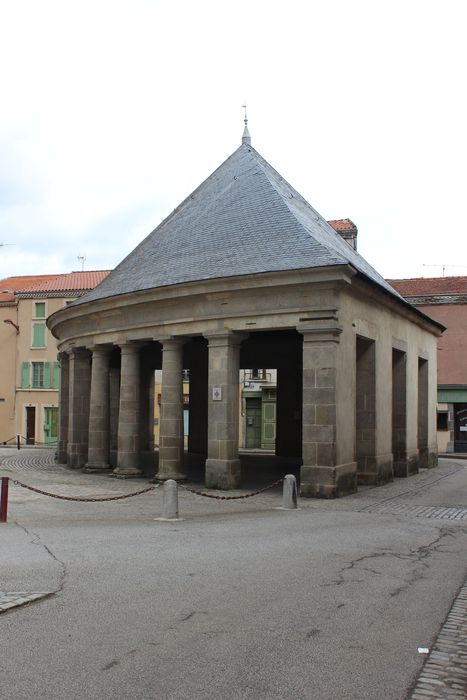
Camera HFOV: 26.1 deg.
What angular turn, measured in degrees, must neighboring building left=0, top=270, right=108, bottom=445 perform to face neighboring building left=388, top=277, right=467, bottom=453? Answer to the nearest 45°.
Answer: approximately 45° to its left

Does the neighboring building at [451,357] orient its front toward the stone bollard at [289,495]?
yes

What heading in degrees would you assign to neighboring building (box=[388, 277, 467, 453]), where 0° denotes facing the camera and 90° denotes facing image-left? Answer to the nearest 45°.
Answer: approximately 0°

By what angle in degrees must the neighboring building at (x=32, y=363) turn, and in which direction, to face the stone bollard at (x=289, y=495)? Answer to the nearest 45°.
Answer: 0° — it already faces it

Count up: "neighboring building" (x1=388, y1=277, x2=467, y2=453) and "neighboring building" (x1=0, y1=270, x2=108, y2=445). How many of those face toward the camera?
2

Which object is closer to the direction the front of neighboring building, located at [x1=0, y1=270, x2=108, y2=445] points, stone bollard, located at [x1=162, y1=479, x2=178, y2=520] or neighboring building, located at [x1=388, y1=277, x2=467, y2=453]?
the stone bollard

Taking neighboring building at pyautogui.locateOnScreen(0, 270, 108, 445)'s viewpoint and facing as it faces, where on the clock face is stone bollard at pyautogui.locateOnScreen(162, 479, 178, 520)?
The stone bollard is roughly at 12 o'clock from the neighboring building.

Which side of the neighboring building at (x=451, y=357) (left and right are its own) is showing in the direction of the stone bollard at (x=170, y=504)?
front
